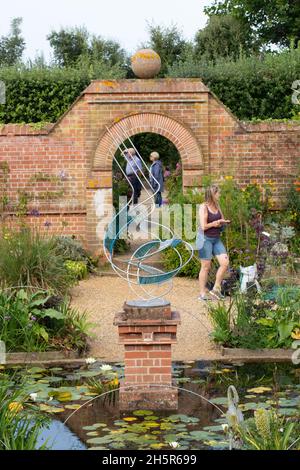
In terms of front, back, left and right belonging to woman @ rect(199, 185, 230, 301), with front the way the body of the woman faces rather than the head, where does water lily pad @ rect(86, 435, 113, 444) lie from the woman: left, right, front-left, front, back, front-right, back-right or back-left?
front-right

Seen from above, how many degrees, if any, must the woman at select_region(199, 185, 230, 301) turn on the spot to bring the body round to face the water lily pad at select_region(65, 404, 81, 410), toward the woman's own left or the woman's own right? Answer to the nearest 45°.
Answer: approximately 45° to the woman's own right

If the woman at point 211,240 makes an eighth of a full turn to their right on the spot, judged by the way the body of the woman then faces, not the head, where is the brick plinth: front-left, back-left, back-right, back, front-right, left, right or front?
front

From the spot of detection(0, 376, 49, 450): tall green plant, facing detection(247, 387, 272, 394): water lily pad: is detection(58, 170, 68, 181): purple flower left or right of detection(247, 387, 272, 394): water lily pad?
left

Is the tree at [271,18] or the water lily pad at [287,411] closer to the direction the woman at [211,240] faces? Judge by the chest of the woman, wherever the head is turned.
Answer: the water lily pad

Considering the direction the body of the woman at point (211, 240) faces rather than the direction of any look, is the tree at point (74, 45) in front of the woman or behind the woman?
behind

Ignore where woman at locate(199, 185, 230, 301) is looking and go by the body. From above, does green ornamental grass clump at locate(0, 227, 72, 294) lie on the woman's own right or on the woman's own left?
on the woman's own right
